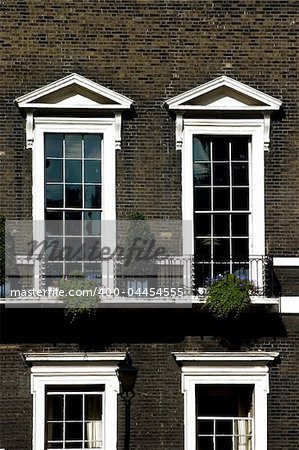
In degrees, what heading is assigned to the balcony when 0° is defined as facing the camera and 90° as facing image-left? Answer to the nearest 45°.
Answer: approximately 0°
